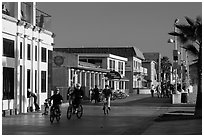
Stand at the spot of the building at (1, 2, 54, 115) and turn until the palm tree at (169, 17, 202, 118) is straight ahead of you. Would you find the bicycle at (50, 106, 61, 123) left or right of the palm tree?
right

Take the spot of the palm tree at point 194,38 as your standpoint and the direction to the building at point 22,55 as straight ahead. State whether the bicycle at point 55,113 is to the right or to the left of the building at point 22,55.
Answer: left

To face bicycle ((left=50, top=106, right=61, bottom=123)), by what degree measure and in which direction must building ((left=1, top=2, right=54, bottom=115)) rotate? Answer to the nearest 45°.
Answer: approximately 45° to its right

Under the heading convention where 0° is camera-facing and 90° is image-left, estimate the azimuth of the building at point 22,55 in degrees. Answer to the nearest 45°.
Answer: approximately 315°

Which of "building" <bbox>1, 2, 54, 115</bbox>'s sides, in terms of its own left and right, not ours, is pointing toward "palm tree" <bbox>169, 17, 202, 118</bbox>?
front
